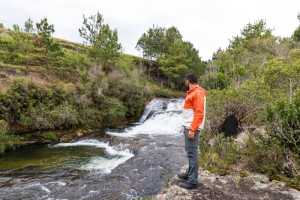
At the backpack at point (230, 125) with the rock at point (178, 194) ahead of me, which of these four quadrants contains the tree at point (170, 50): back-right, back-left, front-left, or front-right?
back-right

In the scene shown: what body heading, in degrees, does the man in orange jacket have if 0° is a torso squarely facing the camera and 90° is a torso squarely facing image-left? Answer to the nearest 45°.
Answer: approximately 90°

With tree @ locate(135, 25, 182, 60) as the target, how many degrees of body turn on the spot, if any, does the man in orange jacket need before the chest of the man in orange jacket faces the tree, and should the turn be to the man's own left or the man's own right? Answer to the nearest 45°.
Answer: approximately 90° to the man's own right

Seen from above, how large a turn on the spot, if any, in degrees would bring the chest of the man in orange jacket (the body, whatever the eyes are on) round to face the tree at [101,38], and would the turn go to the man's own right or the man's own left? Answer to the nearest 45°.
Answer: approximately 45° to the man's own right

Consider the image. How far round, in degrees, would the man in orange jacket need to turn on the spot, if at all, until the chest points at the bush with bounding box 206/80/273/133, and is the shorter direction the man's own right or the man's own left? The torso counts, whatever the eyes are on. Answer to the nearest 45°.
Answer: approximately 90° to the man's own right

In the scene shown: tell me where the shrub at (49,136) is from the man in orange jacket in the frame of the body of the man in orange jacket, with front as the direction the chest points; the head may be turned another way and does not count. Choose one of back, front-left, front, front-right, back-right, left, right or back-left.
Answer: front-right

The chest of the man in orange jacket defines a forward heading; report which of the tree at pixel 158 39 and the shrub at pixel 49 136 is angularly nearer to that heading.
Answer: the shrub

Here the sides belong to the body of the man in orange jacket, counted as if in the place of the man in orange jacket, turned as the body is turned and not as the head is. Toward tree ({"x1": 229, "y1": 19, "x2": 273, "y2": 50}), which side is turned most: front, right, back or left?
right

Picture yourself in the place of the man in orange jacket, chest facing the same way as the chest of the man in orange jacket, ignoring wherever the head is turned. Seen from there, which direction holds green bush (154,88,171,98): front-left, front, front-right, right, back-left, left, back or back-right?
right

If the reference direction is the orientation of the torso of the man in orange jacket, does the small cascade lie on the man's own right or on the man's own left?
on the man's own right

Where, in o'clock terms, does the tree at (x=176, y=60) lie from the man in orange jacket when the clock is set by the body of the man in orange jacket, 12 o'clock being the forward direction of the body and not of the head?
The tree is roughly at 3 o'clock from the man in orange jacket.

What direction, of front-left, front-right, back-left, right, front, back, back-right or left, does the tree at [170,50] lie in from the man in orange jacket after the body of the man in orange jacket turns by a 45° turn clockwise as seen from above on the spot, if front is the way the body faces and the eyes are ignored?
front-right

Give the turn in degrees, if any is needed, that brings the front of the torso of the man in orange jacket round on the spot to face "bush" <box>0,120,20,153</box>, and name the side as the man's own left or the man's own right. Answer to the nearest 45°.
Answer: approximately 45° to the man's own right
